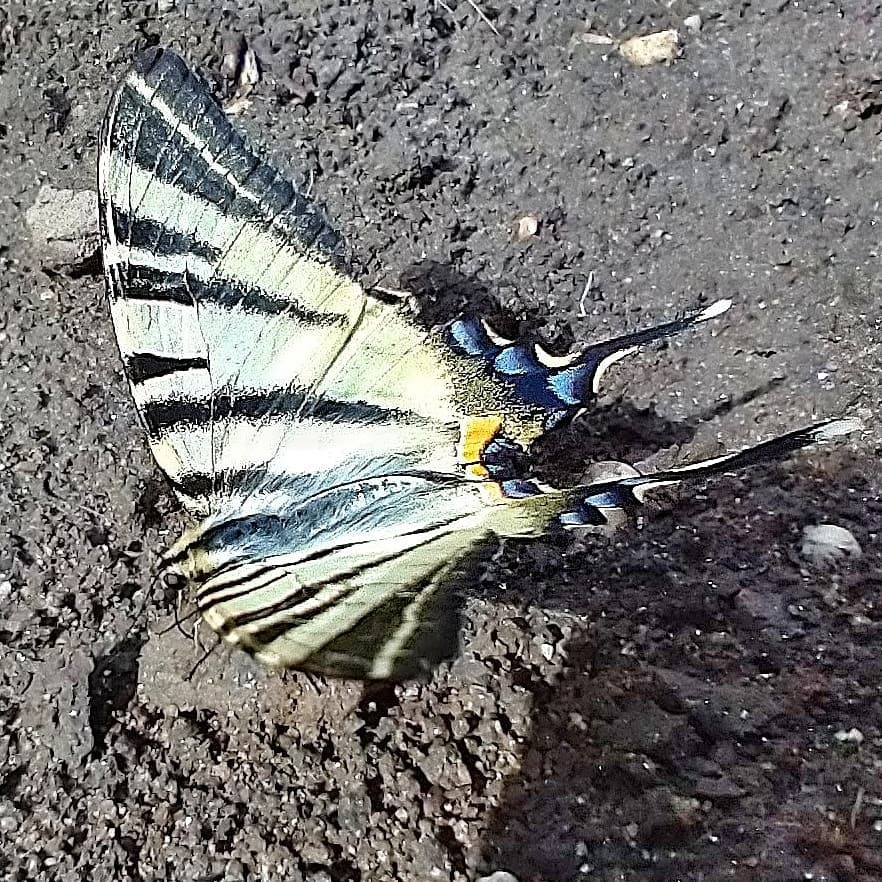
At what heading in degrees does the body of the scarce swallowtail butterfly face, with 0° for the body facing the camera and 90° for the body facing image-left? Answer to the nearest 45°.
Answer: approximately 90°

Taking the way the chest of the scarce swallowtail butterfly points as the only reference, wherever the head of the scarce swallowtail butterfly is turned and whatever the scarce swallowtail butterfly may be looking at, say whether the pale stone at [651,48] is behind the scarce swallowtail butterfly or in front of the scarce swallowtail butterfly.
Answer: behind
